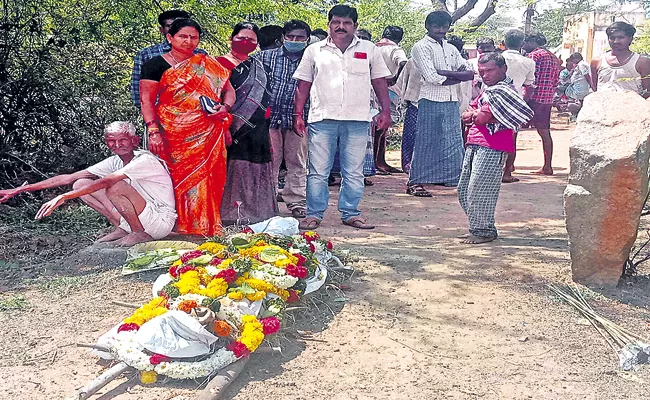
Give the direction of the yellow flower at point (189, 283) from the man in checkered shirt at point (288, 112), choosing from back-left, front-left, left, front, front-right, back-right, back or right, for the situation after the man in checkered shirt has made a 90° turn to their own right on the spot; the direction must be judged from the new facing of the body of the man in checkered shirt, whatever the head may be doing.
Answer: left

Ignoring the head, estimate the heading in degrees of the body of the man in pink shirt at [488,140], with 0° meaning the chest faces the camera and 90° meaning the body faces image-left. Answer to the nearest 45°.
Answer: approximately 45°

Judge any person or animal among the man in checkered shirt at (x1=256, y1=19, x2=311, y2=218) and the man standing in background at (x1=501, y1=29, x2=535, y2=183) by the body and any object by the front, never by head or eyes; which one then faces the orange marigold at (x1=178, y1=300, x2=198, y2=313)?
the man in checkered shirt

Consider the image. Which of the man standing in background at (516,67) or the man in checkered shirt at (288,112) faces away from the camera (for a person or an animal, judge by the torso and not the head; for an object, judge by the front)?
the man standing in background

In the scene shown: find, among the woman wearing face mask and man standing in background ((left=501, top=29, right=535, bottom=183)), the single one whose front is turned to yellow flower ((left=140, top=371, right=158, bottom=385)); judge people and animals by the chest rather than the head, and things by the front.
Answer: the woman wearing face mask

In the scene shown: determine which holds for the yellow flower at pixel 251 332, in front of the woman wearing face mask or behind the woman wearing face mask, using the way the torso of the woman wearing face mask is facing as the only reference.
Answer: in front

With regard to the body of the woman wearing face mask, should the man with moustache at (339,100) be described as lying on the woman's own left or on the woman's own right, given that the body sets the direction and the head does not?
on the woman's own left

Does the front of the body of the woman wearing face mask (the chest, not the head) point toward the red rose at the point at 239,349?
yes

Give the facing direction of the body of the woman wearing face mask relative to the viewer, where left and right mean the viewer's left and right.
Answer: facing the viewer

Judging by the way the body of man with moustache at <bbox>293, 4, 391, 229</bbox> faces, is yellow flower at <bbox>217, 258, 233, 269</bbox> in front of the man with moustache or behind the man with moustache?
in front

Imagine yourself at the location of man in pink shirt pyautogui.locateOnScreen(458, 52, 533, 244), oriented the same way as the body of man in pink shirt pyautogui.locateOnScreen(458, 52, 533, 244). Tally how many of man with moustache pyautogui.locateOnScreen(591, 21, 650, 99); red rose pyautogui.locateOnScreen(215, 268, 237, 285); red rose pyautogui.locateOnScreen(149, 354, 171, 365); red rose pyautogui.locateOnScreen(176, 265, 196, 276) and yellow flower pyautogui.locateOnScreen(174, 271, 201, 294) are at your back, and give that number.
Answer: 1
